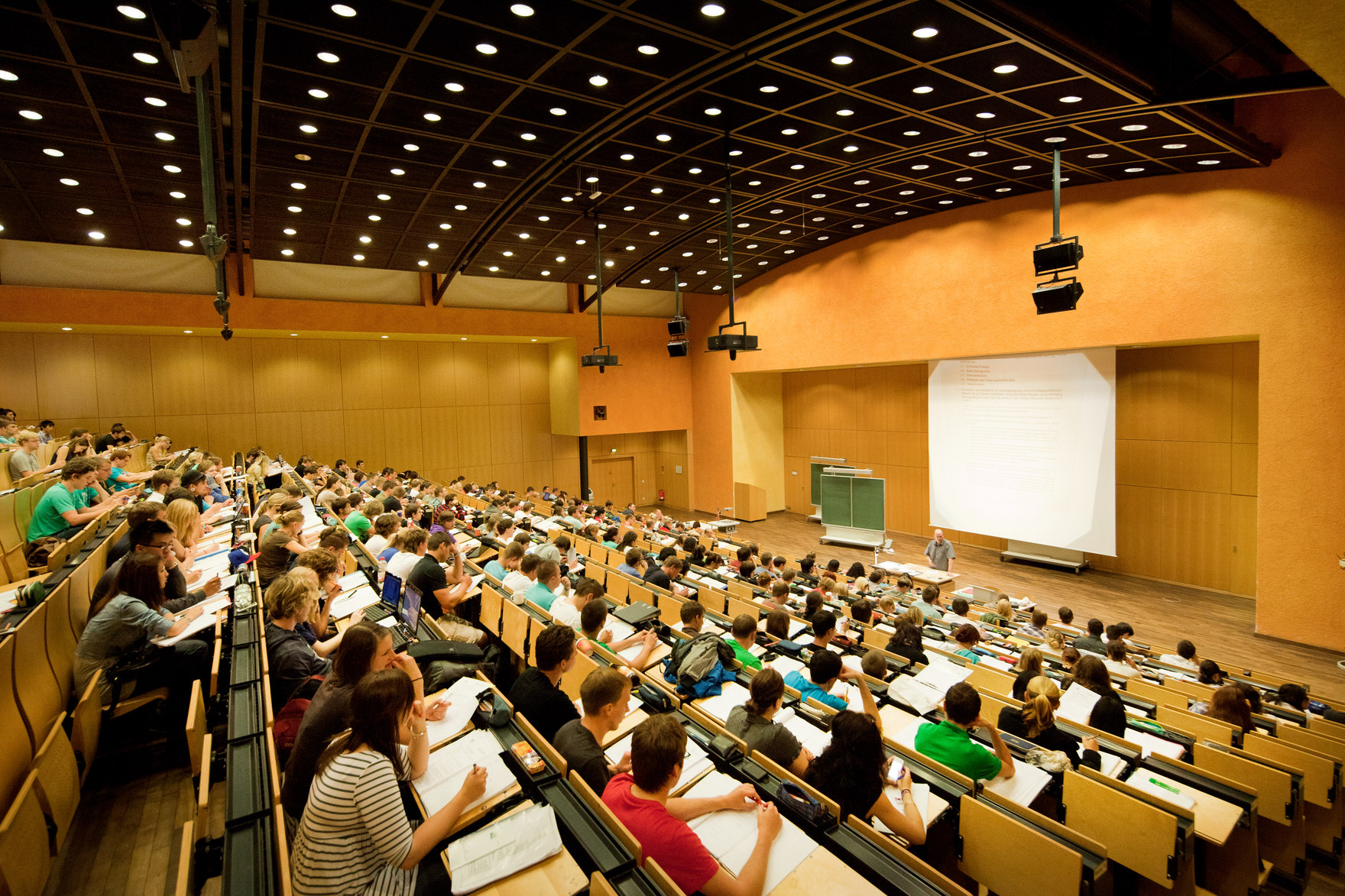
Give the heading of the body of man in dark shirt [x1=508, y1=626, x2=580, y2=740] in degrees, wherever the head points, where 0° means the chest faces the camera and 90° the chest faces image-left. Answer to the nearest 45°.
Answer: approximately 225°

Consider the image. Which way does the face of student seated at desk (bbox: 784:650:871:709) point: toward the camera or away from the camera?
away from the camera

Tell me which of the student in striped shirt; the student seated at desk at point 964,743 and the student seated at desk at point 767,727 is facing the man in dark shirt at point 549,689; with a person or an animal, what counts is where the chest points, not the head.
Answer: the student in striped shirt

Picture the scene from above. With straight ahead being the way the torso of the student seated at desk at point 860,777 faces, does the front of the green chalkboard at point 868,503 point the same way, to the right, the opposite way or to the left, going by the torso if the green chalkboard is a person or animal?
the opposite way

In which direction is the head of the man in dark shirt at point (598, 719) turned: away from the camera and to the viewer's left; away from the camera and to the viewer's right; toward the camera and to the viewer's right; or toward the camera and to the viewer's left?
away from the camera and to the viewer's right

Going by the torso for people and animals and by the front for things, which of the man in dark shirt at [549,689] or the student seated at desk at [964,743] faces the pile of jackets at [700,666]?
the man in dark shirt

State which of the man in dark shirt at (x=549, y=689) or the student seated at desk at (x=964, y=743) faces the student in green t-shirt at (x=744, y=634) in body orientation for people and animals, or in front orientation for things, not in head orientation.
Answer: the man in dark shirt

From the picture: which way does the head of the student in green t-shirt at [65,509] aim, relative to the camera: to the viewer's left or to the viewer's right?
to the viewer's right

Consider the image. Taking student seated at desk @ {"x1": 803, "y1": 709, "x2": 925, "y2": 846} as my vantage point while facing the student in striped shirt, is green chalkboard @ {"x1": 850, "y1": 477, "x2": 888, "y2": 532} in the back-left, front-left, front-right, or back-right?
back-right

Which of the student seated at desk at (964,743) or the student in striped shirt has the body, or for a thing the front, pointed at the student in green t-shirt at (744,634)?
the student in striped shirt

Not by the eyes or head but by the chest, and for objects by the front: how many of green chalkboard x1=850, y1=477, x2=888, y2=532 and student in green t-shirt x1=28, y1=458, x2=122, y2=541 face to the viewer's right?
1

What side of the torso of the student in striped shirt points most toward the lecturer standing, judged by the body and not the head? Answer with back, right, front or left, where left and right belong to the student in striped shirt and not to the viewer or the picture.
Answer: front

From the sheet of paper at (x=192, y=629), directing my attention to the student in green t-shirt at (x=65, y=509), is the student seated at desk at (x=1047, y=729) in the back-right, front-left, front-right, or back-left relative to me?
back-right

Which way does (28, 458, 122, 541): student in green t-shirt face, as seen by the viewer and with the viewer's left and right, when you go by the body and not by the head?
facing to the right of the viewer
